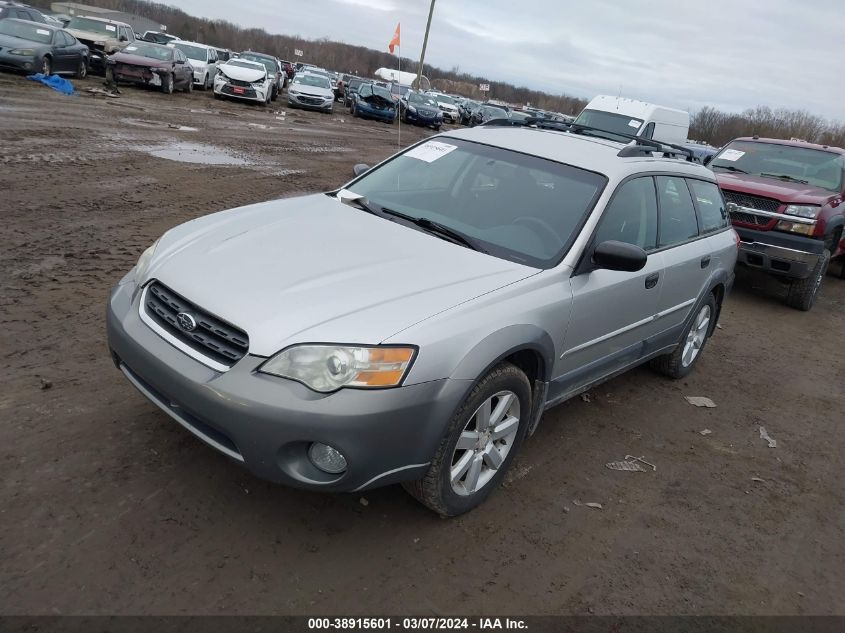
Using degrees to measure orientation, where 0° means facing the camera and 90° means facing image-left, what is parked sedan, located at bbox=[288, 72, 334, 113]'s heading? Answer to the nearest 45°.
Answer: approximately 0°

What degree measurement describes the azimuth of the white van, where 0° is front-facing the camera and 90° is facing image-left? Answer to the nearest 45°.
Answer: approximately 45°

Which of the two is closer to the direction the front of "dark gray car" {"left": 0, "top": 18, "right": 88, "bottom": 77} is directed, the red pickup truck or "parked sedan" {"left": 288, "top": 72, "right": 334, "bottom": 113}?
the red pickup truck

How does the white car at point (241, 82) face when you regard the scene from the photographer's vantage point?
facing the viewer

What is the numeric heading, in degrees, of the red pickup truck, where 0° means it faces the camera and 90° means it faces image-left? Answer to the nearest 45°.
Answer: approximately 45°

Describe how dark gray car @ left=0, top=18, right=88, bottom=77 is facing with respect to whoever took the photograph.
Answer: facing the viewer and to the left of the viewer

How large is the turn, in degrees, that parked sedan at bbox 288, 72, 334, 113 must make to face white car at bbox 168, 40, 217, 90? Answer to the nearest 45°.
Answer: approximately 90° to its right

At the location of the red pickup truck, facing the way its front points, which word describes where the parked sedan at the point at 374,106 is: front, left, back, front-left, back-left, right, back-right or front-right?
right

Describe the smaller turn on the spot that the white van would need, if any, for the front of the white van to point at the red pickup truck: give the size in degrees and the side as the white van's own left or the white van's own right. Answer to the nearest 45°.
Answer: approximately 45° to the white van's own left

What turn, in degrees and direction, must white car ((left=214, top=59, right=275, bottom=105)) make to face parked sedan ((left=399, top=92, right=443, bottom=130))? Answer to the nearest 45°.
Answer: approximately 135° to its left

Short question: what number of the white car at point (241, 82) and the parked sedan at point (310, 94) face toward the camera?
2

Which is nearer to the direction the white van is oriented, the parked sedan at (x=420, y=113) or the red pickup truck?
the red pickup truck

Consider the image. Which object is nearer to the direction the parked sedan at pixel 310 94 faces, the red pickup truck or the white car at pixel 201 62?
the red pickup truck

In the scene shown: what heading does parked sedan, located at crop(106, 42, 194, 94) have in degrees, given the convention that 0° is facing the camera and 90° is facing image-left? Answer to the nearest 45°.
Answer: approximately 45°
